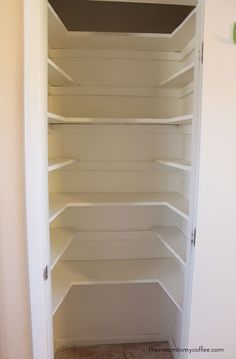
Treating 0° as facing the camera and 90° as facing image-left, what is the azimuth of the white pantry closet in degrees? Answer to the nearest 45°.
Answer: approximately 0°
